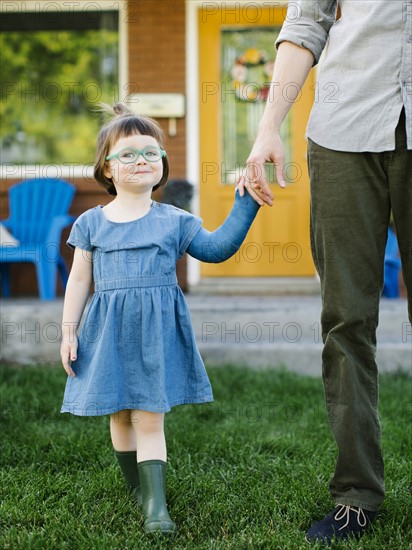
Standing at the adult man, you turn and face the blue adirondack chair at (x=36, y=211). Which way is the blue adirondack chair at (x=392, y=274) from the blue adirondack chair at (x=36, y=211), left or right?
right

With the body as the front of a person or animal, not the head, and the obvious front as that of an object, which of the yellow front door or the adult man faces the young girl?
the yellow front door

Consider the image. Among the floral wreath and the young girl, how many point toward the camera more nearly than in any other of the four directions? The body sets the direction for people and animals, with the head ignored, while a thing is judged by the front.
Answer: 2

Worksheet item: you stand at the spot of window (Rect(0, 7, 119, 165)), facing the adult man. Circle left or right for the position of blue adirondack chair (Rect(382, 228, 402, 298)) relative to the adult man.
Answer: left

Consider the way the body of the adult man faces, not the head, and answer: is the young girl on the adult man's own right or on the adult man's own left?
on the adult man's own right

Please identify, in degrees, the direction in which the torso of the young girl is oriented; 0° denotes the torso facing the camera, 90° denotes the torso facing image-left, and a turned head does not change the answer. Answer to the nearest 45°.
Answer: approximately 0°

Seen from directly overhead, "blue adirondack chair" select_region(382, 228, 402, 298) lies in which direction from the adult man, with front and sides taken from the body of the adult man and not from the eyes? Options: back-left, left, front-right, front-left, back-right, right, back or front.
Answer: back

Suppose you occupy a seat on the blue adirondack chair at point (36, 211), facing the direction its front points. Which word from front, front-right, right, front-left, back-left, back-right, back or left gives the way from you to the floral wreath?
back-left

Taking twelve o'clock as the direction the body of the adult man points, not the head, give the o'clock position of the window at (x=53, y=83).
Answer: The window is roughly at 5 o'clock from the adult man.
